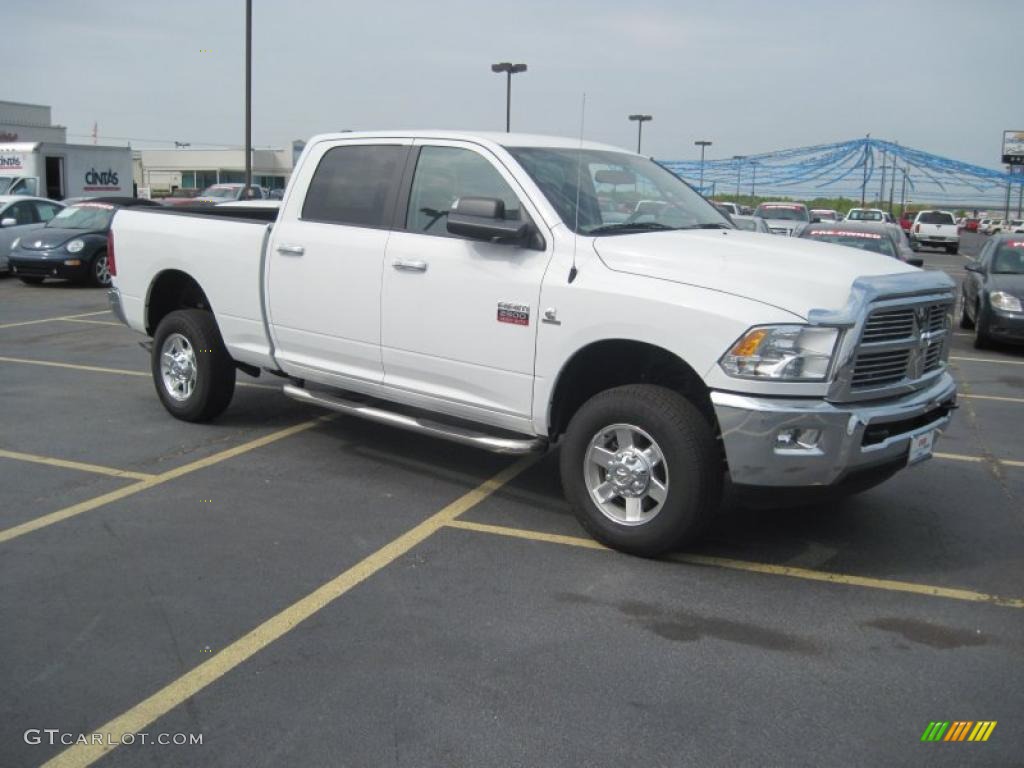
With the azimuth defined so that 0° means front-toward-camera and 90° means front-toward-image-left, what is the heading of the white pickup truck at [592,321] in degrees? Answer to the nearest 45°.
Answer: approximately 315°

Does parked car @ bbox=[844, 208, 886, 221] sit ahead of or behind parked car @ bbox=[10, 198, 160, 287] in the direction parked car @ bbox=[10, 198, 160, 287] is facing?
behind

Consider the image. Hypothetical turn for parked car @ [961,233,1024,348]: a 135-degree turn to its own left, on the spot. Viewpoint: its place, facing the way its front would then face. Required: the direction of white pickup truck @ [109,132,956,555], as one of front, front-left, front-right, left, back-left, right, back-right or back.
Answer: back

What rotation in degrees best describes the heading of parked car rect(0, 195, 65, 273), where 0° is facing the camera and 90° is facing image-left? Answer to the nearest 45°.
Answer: approximately 45°

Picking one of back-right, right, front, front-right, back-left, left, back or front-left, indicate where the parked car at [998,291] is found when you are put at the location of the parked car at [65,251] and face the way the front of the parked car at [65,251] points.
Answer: left

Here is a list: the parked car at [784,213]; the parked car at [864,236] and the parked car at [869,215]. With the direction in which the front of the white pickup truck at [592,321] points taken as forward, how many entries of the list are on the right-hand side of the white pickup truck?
0

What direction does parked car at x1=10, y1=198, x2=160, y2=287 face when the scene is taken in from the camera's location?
facing the viewer and to the left of the viewer

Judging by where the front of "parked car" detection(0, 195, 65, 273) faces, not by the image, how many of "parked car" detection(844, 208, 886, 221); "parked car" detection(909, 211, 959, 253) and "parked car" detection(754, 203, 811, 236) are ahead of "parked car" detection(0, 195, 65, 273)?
0

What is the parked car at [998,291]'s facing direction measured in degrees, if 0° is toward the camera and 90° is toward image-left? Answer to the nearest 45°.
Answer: approximately 315°

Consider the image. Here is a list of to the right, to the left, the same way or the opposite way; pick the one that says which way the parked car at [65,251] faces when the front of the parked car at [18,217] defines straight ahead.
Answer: the same way

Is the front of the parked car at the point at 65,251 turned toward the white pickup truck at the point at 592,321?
no

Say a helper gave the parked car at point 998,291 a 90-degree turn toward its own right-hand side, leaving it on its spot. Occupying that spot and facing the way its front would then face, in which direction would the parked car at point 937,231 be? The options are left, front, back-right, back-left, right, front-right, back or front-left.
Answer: back-right
